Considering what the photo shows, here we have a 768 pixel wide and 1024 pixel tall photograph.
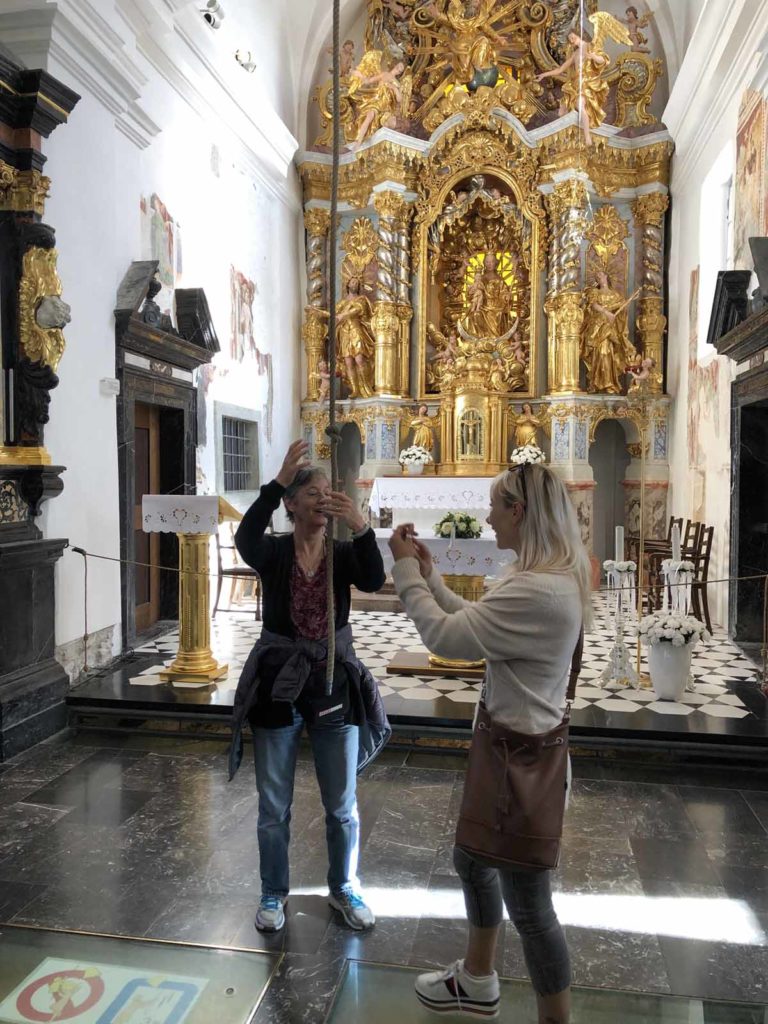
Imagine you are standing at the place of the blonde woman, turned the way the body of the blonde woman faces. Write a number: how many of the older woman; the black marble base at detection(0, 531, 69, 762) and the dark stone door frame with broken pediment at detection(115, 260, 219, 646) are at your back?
0

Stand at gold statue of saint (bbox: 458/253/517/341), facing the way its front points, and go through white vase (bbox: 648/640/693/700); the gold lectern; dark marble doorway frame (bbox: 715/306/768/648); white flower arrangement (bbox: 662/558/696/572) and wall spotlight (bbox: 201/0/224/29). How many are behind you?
0

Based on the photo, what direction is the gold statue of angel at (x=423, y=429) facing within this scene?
toward the camera

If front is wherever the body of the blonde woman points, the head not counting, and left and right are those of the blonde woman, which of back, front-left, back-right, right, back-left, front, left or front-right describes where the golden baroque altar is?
right

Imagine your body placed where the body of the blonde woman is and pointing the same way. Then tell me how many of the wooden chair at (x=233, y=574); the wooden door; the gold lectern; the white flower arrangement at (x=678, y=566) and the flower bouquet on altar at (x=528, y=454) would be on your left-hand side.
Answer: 0

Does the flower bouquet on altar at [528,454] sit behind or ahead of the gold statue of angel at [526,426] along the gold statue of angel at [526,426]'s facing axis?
ahead

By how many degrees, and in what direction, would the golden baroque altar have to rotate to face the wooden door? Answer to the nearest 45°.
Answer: approximately 45° to its right

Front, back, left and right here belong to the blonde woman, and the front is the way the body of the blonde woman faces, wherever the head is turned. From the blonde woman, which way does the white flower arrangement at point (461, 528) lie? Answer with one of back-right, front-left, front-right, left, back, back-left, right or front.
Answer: right

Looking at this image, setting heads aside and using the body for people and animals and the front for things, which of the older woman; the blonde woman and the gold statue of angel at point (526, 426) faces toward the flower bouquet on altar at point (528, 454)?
the gold statue of angel

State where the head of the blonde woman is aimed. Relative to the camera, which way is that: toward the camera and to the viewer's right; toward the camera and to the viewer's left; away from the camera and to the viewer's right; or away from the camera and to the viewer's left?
away from the camera and to the viewer's left

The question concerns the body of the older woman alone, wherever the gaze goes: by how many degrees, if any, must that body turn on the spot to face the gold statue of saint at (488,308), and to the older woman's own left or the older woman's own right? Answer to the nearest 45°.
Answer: approximately 180°

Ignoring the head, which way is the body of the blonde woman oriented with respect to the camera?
to the viewer's left

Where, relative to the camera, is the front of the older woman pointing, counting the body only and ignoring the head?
toward the camera

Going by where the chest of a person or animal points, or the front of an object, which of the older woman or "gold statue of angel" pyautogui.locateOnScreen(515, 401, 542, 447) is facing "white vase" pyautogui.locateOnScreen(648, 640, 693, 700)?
the gold statue of angel

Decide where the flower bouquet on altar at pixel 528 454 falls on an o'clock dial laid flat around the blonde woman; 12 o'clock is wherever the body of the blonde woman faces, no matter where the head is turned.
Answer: The flower bouquet on altar is roughly at 3 o'clock from the blonde woman.

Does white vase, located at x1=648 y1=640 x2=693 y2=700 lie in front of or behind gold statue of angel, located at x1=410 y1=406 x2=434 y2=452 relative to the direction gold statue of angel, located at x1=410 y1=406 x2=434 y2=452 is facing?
in front

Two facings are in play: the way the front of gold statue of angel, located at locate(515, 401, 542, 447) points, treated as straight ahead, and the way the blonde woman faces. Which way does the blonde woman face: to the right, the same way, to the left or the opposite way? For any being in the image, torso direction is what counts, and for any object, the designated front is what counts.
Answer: to the right
